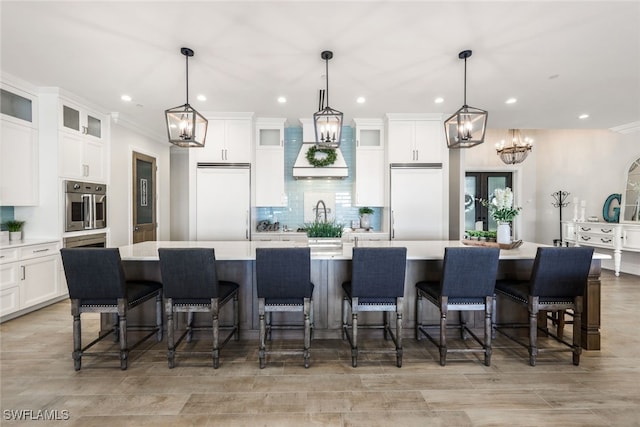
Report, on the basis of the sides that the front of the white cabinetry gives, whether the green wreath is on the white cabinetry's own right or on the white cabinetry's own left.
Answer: on the white cabinetry's own left

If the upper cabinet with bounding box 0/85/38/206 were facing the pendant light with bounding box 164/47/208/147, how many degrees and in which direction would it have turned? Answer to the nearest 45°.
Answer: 0° — it already faces it

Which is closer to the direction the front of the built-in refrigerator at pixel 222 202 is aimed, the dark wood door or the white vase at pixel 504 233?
the white vase

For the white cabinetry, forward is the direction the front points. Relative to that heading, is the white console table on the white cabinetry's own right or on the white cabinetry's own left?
on the white cabinetry's own left

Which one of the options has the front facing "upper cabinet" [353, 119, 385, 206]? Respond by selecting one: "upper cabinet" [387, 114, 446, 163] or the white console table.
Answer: the white console table

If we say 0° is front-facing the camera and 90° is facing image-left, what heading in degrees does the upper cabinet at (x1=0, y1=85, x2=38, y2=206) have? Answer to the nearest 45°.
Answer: approximately 315°

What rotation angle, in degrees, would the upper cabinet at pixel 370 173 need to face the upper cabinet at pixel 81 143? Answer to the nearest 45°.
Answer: approximately 90° to its right

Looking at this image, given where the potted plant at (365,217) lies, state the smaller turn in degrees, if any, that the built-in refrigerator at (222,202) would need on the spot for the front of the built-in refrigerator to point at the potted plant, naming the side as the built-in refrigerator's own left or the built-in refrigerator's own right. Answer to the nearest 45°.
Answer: approximately 90° to the built-in refrigerator's own left

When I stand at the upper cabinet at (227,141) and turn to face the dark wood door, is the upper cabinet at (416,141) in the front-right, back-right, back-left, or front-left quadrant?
back-right
